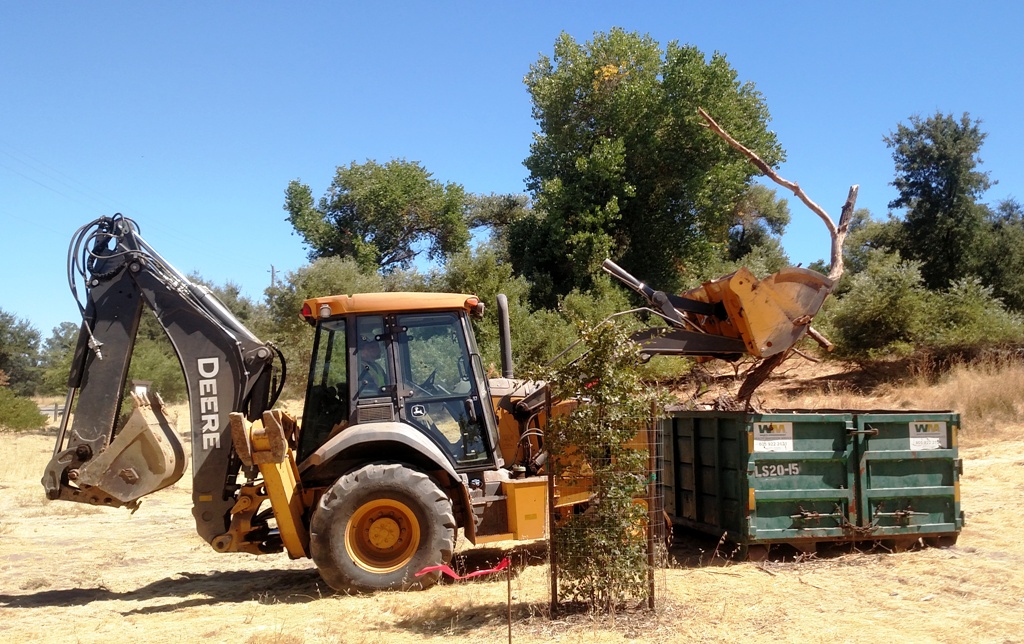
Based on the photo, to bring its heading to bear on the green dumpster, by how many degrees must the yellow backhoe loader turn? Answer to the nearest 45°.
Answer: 0° — it already faces it

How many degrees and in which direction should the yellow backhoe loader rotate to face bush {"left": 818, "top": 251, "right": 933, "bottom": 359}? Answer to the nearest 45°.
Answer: approximately 45° to its left

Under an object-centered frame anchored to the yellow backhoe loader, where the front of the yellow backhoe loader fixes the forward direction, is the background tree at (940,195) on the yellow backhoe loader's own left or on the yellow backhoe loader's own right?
on the yellow backhoe loader's own left

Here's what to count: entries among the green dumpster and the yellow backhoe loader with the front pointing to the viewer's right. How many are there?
1

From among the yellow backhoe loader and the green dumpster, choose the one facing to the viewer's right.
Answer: the yellow backhoe loader

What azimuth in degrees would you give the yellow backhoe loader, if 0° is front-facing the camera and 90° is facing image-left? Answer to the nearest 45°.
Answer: approximately 270°
